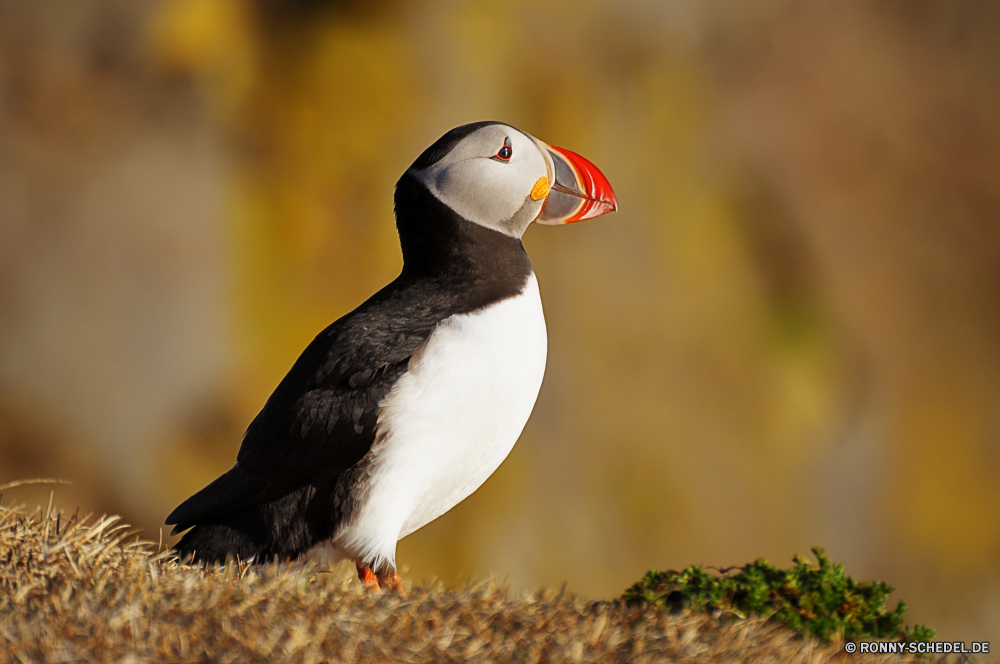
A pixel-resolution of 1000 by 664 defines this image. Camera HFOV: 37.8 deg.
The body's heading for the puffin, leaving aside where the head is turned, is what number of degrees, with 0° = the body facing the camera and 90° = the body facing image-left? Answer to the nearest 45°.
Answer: approximately 270°

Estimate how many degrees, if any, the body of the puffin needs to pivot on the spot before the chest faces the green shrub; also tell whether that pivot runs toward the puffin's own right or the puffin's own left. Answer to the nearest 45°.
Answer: approximately 45° to the puffin's own right
